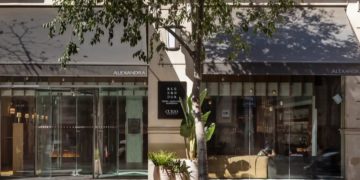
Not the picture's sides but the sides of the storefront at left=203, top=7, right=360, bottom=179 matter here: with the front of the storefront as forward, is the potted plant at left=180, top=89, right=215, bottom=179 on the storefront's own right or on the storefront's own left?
on the storefront's own right

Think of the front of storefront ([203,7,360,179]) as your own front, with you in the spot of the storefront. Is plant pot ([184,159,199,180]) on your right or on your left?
on your right

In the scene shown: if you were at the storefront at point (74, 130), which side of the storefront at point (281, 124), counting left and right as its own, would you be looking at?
right

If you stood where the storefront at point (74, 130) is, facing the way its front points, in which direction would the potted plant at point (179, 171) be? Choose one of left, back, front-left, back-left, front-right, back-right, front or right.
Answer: front-left

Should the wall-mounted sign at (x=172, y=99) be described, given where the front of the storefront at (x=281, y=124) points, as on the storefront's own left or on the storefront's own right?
on the storefront's own right

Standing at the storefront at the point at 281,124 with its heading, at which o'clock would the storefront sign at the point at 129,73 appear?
The storefront sign is roughly at 2 o'clock from the storefront.

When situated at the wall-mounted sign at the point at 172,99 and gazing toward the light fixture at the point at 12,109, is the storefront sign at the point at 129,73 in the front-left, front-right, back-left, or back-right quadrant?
front-left

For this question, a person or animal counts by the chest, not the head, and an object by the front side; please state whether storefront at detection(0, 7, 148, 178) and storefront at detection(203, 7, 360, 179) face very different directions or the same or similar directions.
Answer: same or similar directions

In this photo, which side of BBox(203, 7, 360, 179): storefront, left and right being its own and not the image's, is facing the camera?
front

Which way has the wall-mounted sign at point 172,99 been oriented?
toward the camera

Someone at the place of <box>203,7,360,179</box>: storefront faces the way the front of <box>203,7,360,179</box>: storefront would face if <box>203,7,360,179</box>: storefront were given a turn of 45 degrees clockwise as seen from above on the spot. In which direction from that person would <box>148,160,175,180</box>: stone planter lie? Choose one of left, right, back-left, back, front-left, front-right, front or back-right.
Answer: front
